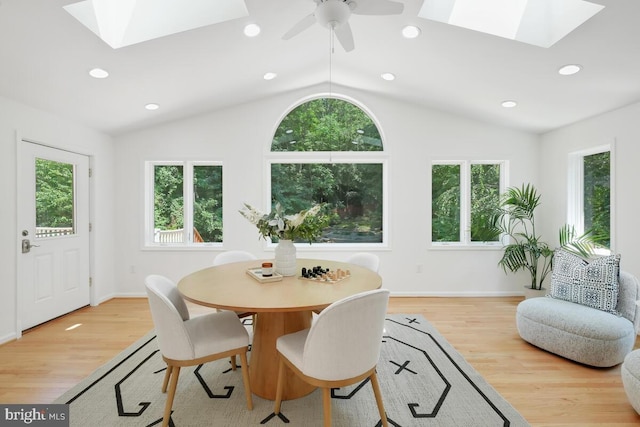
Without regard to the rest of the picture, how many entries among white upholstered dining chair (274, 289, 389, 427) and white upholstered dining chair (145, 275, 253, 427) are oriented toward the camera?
0

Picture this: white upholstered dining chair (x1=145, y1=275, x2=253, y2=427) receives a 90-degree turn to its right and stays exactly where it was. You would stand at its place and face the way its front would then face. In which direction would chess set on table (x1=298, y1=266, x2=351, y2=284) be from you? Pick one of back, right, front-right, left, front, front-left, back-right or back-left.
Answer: front-left

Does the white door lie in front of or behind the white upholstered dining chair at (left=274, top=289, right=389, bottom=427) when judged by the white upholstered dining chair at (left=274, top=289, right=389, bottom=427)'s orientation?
in front

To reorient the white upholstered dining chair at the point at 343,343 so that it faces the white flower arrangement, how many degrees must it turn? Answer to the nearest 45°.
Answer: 0° — it already faces it

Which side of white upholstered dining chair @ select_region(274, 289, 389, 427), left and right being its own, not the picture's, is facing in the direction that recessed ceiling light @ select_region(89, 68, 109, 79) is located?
front

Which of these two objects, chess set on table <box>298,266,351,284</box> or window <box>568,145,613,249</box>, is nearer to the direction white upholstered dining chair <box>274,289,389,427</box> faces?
the chess set on table

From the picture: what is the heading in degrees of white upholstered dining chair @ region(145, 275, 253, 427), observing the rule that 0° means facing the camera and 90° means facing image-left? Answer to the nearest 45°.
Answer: approximately 225°

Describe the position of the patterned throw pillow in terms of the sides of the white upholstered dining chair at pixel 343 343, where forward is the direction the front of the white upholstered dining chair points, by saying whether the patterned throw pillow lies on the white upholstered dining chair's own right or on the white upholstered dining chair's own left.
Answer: on the white upholstered dining chair's own right

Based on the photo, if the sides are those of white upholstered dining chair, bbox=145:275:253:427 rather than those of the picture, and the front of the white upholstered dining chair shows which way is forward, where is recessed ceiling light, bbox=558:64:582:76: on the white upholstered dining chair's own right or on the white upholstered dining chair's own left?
on the white upholstered dining chair's own right

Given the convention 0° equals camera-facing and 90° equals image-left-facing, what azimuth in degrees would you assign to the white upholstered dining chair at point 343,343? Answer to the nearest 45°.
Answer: approximately 135°

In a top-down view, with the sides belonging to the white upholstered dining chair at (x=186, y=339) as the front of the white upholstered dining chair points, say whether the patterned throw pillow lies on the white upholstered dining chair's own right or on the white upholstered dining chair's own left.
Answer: on the white upholstered dining chair's own right

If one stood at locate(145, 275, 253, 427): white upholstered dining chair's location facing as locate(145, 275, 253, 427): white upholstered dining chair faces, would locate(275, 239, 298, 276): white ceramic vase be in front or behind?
in front

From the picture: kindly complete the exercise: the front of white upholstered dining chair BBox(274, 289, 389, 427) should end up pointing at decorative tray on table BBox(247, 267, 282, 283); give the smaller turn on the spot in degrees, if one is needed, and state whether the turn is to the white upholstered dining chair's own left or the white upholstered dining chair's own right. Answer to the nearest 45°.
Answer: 0° — it already faces it
